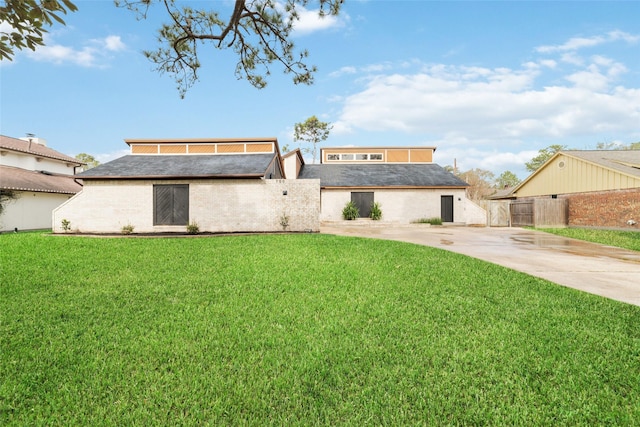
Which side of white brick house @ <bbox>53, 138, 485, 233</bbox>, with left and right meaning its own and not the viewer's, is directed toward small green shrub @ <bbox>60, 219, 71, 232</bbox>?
right

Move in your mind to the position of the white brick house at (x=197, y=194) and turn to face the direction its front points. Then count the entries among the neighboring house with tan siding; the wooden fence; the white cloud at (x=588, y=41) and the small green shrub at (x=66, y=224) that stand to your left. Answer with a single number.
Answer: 3

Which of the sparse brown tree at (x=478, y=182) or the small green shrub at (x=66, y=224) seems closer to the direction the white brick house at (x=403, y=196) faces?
the small green shrub

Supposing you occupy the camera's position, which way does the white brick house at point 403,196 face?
facing the viewer

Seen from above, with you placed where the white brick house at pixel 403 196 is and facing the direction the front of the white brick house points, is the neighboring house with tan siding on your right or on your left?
on your left

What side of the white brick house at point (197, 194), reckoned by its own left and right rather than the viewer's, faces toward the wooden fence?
left

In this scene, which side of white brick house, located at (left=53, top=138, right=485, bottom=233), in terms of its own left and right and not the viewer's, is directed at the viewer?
front
